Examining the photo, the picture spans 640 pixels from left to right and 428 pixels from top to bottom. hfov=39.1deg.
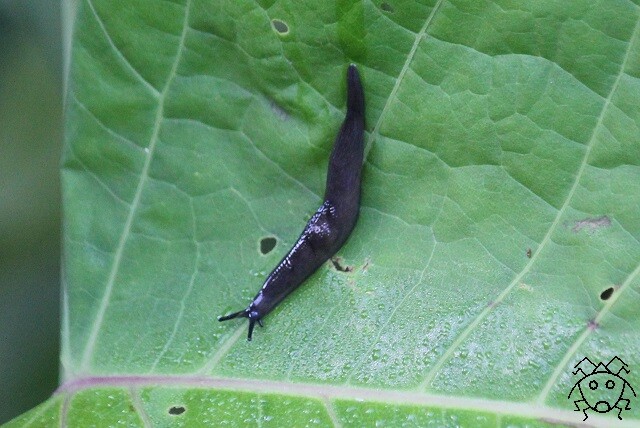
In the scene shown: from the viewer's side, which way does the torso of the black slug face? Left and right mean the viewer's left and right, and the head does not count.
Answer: facing the viewer and to the left of the viewer
